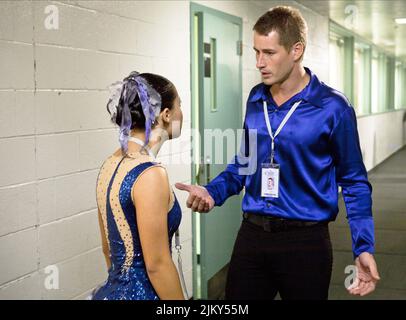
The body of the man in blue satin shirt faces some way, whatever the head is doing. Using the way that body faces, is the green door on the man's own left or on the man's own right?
on the man's own right

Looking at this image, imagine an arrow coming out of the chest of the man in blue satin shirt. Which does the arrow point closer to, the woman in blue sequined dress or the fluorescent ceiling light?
the woman in blue sequined dress

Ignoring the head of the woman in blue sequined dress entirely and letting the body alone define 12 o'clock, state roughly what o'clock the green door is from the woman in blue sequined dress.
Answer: The green door is roughly at 11 o'clock from the woman in blue sequined dress.

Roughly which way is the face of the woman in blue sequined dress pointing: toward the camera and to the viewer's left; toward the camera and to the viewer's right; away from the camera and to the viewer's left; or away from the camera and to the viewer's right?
away from the camera and to the viewer's right

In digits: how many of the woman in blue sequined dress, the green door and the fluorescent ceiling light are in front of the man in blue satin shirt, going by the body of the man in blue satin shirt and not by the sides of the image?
1

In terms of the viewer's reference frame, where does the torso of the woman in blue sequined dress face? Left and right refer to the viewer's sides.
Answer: facing away from the viewer and to the right of the viewer

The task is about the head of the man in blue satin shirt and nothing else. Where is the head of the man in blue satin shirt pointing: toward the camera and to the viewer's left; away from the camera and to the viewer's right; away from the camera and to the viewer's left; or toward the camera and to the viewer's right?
toward the camera and to the viewer's left

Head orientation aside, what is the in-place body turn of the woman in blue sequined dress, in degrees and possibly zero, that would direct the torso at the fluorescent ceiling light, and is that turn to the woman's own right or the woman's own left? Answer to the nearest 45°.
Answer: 0° — they already face it

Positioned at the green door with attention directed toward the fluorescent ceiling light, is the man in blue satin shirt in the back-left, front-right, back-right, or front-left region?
back-right

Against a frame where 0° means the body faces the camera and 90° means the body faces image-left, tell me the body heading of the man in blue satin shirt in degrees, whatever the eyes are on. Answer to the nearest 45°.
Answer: approximately 45°

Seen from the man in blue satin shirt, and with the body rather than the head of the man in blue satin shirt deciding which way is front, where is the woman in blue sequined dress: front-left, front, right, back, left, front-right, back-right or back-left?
front

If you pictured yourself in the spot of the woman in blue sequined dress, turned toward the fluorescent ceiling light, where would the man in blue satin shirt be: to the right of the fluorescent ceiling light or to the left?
right

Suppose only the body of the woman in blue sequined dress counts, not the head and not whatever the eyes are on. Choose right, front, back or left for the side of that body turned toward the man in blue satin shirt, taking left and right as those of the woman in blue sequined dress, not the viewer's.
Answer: front

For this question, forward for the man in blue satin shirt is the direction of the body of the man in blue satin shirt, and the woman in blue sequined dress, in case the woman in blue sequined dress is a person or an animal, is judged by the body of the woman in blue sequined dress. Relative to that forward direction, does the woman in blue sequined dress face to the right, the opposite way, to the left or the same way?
the opposite way
